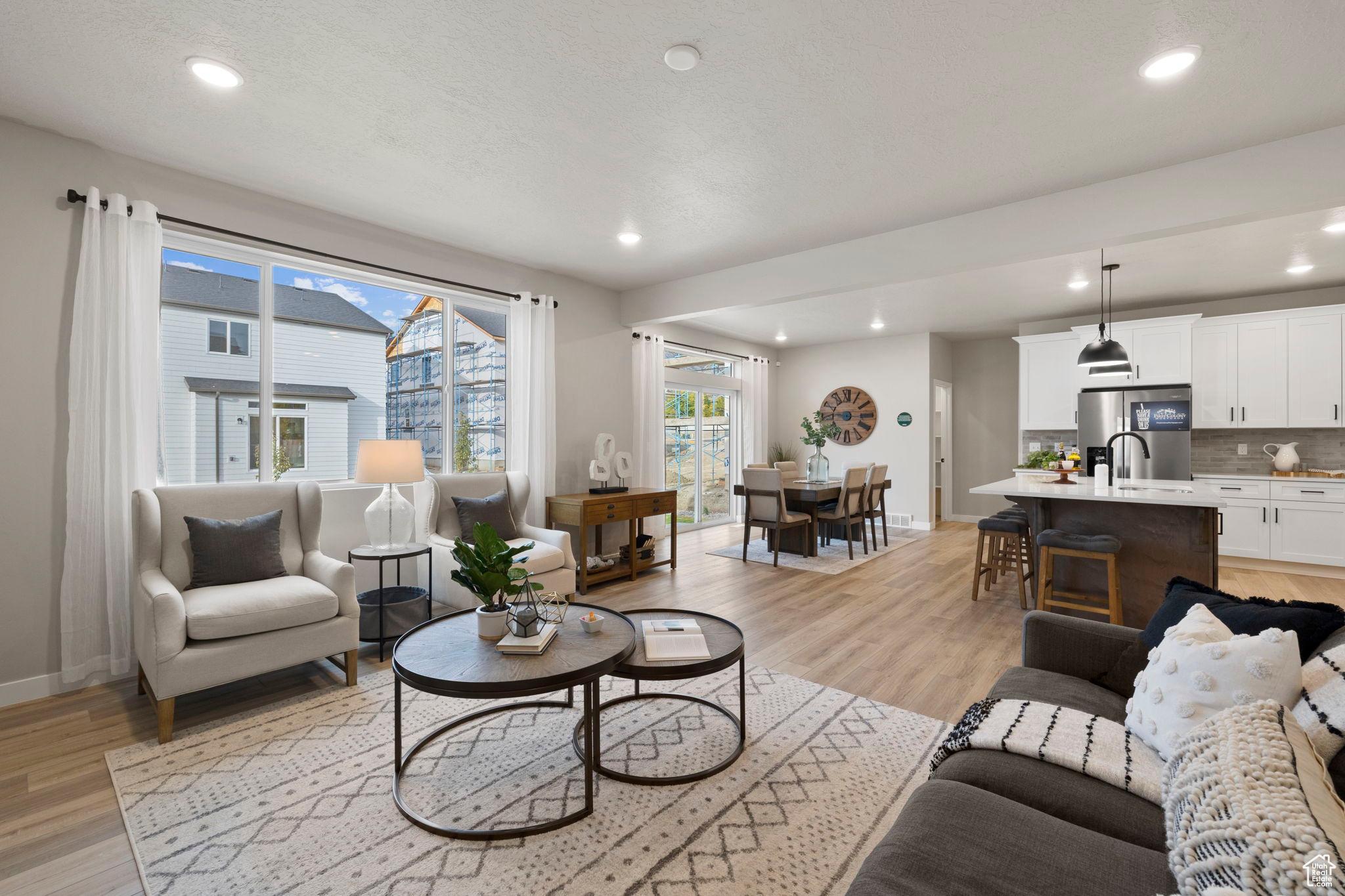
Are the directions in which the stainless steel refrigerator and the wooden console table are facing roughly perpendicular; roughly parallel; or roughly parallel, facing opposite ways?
roughly perpendicular

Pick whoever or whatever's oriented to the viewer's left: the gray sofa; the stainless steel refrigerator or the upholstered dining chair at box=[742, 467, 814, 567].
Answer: the gray sofa

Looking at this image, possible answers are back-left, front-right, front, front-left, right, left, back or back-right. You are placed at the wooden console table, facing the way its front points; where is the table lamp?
right

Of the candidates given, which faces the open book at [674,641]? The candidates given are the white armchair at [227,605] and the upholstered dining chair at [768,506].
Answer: the white armchair

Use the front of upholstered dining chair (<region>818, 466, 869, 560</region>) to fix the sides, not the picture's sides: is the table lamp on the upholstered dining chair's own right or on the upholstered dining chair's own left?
on the upholstered dining chair's own left

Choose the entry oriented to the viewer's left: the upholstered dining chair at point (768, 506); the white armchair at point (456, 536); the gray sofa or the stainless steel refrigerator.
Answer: the gray sofa

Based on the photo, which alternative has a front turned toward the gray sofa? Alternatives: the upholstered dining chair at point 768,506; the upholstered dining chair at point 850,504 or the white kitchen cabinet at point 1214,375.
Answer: the white kitchen cabinet

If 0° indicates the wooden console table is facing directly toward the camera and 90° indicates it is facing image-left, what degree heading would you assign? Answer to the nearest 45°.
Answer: approximately 315°

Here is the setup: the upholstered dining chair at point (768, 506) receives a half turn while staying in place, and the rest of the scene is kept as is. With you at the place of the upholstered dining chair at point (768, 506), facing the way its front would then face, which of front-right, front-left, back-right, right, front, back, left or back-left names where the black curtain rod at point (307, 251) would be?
front

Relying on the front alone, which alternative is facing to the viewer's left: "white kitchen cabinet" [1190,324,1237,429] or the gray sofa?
the gray sofa

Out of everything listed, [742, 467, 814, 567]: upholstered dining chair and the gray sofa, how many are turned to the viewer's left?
1

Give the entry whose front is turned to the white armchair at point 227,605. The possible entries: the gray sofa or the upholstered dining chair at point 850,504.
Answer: the gray sofa

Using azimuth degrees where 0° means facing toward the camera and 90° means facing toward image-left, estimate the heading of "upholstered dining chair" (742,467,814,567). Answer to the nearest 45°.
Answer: approximately 225°

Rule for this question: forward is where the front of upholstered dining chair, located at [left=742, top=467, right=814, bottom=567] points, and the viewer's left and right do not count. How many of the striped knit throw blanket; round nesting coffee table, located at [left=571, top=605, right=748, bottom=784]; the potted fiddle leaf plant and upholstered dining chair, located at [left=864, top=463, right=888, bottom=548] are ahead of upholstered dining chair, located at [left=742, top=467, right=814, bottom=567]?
1

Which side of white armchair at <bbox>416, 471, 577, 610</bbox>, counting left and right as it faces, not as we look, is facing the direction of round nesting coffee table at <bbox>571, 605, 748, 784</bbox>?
front

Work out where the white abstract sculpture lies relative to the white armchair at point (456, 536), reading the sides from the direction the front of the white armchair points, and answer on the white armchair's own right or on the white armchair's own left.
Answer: on the white armchair's own left
